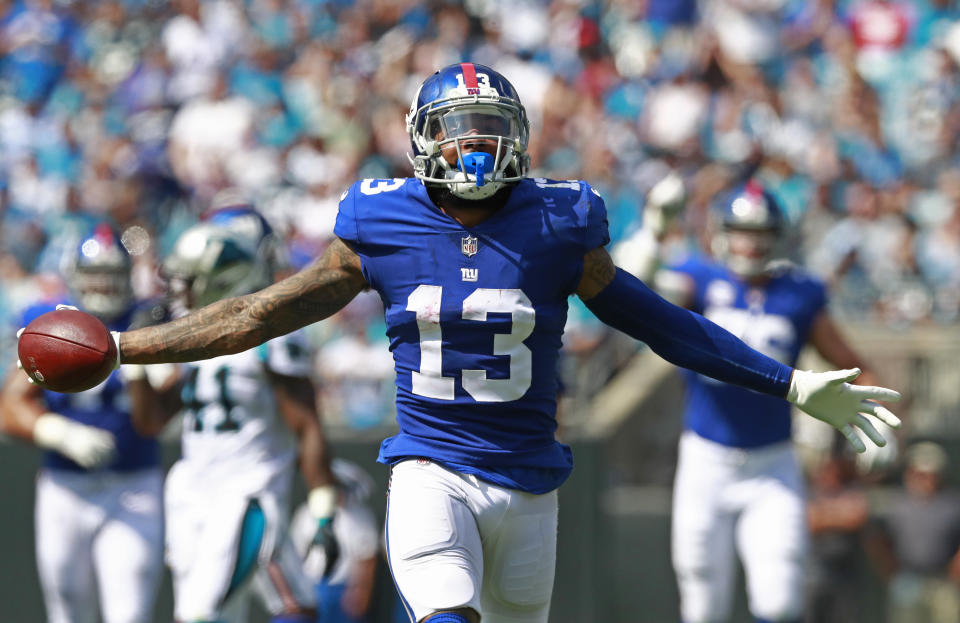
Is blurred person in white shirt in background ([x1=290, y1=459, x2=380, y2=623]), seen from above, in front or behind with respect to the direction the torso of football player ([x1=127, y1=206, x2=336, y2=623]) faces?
behind

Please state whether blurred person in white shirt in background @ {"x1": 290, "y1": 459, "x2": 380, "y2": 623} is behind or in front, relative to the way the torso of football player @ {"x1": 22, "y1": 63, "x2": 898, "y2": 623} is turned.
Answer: behind

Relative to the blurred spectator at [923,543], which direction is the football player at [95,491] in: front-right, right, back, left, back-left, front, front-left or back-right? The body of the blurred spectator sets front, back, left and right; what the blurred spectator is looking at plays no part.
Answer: front-right

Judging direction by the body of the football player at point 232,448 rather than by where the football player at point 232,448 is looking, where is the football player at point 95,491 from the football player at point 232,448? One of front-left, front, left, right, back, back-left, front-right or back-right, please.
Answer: right

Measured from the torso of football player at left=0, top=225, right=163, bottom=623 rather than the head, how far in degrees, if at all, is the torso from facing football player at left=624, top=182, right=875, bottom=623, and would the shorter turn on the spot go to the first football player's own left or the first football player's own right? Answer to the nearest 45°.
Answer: approximately 90° to the first football player's own left

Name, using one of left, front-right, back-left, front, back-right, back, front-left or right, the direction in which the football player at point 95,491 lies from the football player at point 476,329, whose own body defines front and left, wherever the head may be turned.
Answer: back-right

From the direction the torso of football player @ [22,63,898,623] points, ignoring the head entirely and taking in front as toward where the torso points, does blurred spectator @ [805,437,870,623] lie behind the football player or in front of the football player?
behind

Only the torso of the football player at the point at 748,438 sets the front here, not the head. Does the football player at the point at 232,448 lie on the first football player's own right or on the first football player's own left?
on the first football player's own right
